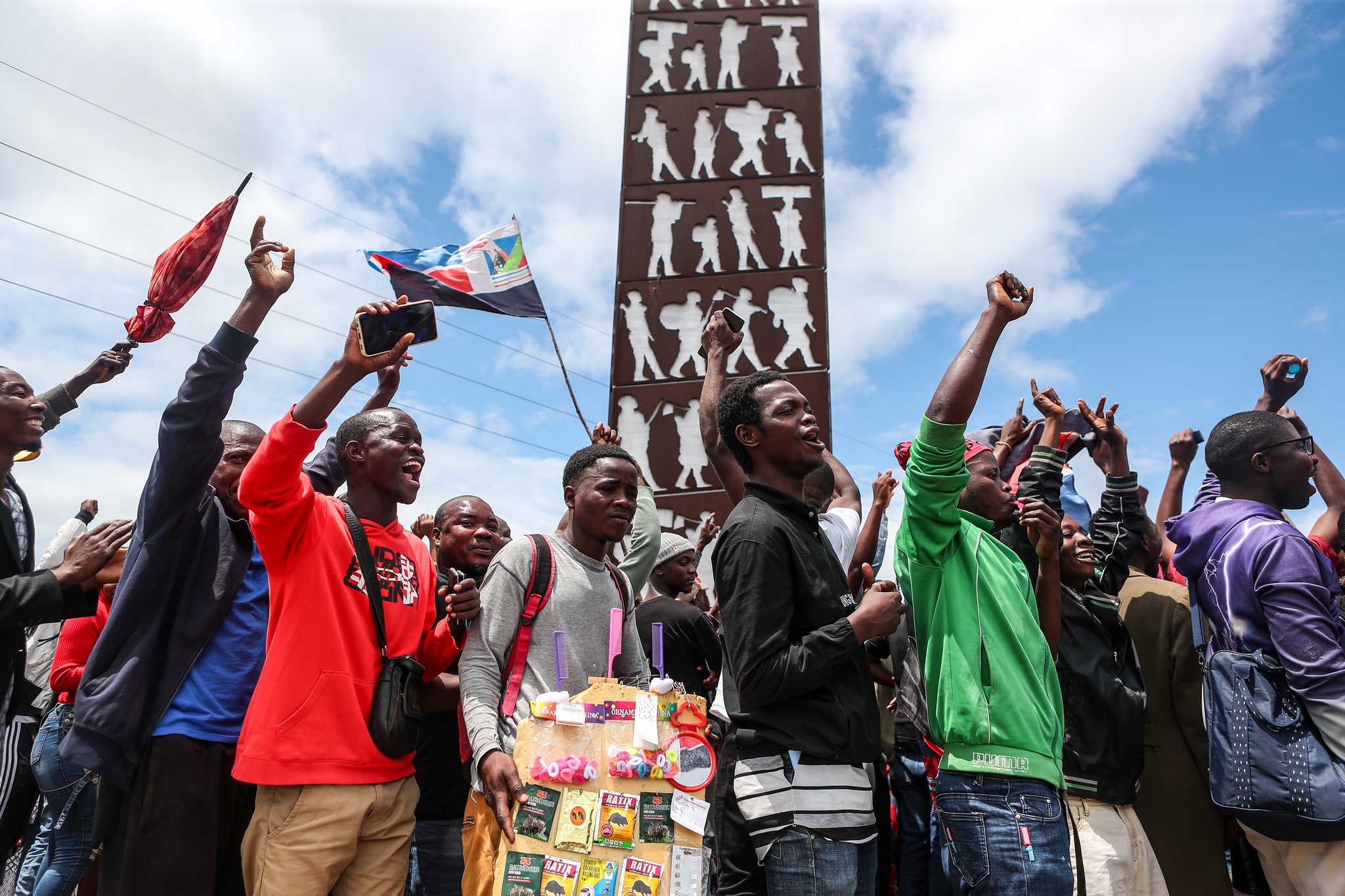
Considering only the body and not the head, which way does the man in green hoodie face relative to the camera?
to the viewer's right

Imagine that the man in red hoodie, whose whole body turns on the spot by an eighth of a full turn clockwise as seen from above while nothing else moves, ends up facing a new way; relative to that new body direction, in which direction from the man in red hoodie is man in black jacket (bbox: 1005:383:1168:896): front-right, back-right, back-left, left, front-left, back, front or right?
left

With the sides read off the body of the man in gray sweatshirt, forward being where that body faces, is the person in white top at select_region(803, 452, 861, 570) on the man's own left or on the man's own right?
on the man's own left

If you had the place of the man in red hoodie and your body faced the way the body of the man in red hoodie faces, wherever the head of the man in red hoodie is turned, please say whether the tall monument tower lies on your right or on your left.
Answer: on your left

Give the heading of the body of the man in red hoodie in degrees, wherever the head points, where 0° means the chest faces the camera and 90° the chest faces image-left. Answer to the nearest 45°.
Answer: approximately 315°

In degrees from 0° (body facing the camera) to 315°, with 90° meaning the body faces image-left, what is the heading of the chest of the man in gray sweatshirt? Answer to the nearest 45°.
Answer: approximately 315°

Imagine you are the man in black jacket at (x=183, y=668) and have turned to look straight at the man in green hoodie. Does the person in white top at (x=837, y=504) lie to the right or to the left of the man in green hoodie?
left

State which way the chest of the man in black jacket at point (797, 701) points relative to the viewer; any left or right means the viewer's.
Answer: facing to the right of the viewer

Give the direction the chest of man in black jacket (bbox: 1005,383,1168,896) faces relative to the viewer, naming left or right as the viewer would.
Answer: facing the viewer and to the right of the viewer

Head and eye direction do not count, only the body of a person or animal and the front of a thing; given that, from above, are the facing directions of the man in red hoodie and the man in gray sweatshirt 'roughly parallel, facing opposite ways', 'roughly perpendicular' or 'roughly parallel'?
roughly parallel
